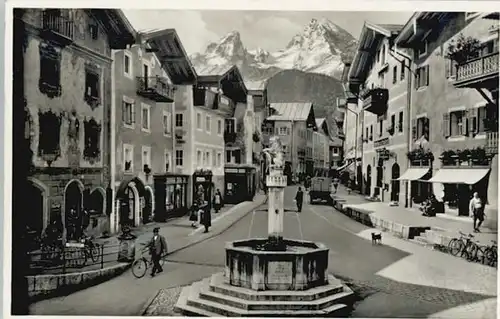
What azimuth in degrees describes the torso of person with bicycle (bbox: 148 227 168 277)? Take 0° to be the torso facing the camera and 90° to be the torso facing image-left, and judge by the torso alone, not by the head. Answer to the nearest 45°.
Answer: approximately 45°

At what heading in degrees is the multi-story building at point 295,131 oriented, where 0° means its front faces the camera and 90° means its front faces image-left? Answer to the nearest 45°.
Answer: approximately 0°

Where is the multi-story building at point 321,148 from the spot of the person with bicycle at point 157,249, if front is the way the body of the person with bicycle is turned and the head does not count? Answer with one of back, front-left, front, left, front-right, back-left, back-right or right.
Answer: back-left

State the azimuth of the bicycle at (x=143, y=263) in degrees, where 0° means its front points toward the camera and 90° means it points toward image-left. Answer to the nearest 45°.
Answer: approximately 45°
